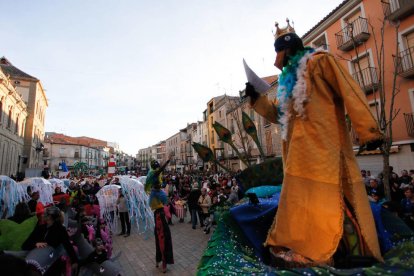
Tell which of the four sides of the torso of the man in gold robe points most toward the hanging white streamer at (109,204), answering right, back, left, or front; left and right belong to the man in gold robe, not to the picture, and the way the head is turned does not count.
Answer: right

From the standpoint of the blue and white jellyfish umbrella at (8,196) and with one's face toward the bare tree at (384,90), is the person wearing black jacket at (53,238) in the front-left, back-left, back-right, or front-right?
front-right

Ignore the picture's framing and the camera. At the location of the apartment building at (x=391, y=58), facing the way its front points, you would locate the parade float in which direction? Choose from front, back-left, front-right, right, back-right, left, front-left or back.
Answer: front-left

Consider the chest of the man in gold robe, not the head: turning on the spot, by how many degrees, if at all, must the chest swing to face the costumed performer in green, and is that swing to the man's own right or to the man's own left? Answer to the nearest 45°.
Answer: approximately 90° to the man's own right

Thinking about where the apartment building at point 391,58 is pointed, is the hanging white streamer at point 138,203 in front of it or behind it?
in front

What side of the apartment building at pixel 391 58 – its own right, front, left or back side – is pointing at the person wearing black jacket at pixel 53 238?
front

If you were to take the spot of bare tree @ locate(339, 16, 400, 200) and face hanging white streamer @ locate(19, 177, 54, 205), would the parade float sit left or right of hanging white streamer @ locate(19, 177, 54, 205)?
left

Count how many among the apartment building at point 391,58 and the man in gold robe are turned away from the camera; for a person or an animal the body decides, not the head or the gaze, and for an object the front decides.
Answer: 0

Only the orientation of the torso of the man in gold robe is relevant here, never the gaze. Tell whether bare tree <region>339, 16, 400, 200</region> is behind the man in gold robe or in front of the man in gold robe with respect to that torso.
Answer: behind

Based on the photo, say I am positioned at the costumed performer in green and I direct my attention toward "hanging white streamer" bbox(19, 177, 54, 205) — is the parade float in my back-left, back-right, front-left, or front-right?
back-left

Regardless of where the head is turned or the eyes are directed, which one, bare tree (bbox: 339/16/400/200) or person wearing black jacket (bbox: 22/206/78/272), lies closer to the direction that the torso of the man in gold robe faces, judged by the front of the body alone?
the person wearing black jacket

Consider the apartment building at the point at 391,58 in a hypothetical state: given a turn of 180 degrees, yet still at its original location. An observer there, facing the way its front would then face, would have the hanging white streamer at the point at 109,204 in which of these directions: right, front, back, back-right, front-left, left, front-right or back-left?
back

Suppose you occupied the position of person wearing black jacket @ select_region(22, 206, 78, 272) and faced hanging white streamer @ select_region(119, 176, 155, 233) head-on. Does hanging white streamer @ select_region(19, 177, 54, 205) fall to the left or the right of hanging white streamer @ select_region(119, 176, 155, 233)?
left

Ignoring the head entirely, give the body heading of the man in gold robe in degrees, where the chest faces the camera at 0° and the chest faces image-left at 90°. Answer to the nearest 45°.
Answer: approximately 45°

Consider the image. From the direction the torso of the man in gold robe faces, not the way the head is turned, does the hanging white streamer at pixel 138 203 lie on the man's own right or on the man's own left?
on the man's own right

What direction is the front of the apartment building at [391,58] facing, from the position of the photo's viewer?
facing the viewer and to the left of the viewer

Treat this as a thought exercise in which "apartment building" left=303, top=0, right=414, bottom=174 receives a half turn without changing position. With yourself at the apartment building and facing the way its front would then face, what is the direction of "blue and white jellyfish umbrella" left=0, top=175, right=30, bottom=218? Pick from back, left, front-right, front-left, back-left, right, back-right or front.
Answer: back
